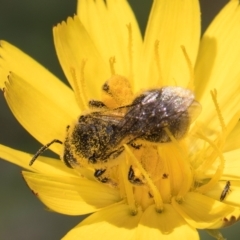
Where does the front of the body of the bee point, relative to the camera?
to the viewer's left
